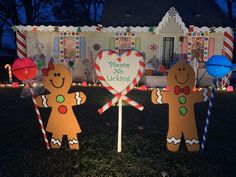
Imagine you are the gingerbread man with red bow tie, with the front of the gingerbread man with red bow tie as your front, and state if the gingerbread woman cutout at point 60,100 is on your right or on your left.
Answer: on your right

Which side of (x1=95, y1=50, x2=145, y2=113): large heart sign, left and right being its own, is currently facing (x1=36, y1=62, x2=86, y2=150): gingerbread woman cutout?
right

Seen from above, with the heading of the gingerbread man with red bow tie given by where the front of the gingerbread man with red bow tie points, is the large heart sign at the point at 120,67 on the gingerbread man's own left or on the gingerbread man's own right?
on the gingerbread man's own right

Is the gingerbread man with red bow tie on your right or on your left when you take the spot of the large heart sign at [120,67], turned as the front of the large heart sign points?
on your left

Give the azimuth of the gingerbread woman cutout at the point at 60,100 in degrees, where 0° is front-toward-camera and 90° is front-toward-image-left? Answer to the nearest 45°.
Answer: approximately 0°
